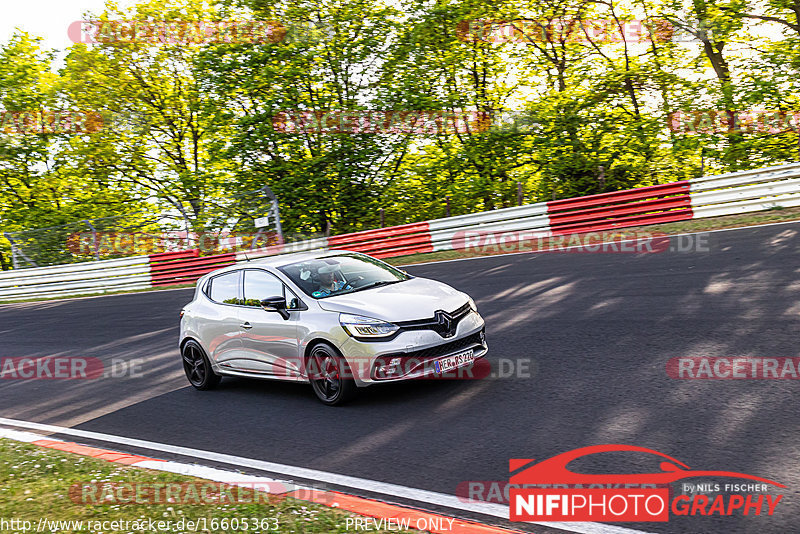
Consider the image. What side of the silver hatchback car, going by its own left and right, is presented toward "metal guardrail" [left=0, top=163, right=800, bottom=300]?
left

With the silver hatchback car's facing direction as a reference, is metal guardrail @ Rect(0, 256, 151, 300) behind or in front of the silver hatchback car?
behind

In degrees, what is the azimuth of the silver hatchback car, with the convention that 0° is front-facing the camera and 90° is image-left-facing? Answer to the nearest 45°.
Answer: approximately 315°

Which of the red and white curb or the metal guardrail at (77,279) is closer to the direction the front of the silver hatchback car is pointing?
the red and white curb

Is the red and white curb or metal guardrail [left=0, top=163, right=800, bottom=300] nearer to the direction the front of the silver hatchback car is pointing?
the red and white curb
